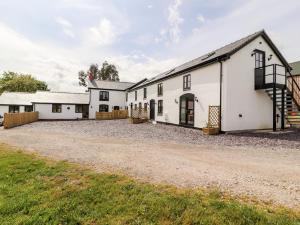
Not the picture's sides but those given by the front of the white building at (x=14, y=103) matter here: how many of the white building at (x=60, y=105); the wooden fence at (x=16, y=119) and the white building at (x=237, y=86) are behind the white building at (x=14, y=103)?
0

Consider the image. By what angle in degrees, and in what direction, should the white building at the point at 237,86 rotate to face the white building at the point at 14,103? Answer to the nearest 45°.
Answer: approximately 45° to its right

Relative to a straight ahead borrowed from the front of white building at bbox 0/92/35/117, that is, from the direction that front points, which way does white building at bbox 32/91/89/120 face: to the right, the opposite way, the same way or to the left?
the same way

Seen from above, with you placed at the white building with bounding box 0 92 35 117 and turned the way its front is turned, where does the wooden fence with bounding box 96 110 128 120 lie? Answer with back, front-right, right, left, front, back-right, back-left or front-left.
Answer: front-left

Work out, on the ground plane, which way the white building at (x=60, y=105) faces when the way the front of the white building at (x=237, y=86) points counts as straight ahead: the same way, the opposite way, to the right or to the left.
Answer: to the left

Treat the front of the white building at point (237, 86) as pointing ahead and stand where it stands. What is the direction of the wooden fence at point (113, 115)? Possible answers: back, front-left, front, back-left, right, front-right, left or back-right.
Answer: right

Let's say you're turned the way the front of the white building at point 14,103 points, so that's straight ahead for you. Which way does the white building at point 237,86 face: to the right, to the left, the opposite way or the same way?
to the right

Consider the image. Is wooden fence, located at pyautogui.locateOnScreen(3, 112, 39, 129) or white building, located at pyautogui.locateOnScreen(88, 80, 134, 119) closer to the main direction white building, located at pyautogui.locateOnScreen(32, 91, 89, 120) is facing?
the wooden fence

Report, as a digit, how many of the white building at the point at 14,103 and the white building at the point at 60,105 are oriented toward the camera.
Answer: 2

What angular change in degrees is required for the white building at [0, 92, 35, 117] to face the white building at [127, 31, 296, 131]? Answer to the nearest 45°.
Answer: approximately 45° to its left

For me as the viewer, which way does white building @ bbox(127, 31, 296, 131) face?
facing the viewer and to the left of the viewer

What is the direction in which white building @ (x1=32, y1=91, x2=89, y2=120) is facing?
toward the camera

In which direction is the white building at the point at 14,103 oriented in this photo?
toward the camera

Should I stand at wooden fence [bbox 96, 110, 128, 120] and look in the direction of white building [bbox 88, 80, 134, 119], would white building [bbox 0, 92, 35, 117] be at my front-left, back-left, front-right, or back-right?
front-left

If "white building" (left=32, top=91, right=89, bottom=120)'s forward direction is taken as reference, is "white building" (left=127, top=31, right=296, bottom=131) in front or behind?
in front

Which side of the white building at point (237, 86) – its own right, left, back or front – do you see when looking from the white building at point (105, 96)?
right

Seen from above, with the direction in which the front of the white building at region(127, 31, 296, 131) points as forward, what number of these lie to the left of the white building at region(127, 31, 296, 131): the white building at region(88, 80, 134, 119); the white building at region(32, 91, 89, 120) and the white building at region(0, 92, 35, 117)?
0
